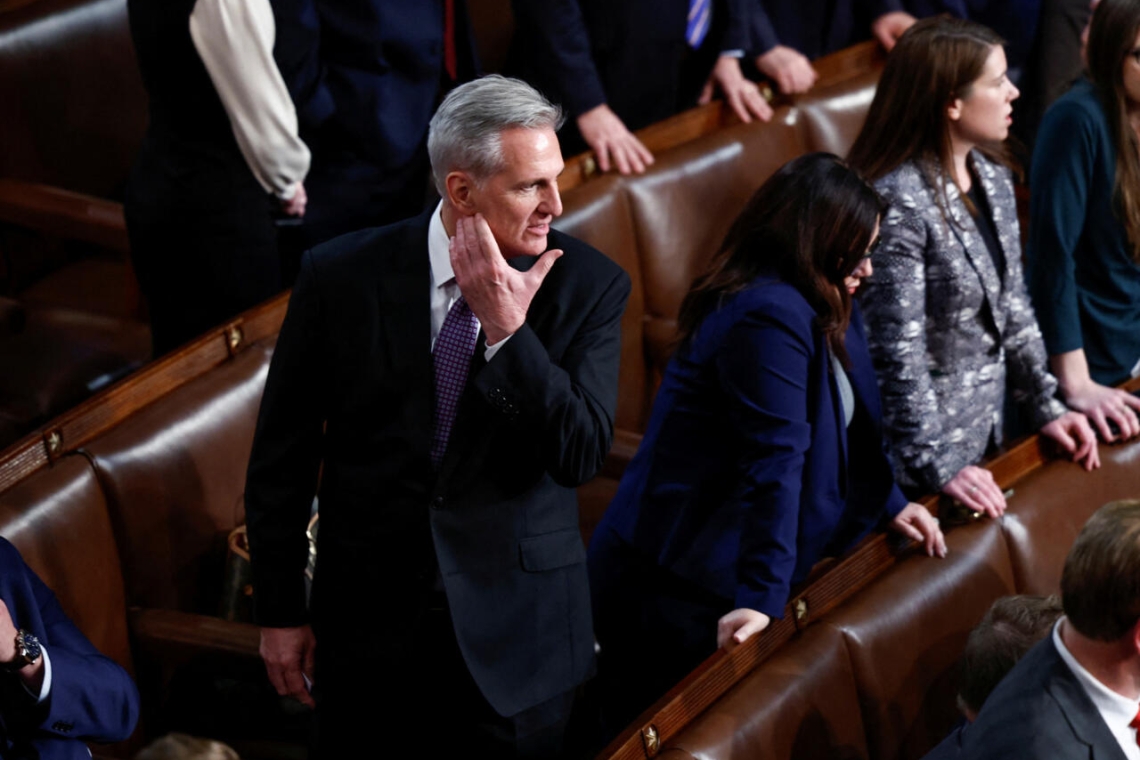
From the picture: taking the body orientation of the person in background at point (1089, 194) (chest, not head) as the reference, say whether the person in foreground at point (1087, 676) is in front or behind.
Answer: in front

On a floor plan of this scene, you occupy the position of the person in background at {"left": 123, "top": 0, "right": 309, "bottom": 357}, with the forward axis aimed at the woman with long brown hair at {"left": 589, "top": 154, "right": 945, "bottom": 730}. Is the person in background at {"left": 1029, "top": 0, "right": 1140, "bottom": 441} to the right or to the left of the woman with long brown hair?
left

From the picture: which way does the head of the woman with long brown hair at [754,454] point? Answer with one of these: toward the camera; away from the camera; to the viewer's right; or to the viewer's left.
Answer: to the viewer's right

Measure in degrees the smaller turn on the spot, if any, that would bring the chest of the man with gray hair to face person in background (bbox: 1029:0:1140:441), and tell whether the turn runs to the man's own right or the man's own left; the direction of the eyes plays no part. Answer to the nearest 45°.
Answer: approximately 135° to the man's own left
